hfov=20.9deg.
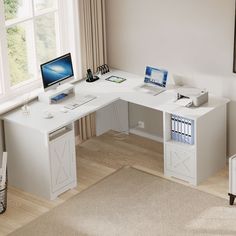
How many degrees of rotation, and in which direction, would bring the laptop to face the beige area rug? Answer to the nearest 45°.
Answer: approximately 45° to its left

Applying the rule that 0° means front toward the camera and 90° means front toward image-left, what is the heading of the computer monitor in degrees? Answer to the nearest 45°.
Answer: approximately 315°

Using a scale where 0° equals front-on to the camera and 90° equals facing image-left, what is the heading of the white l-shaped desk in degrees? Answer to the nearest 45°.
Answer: approximately 0°
